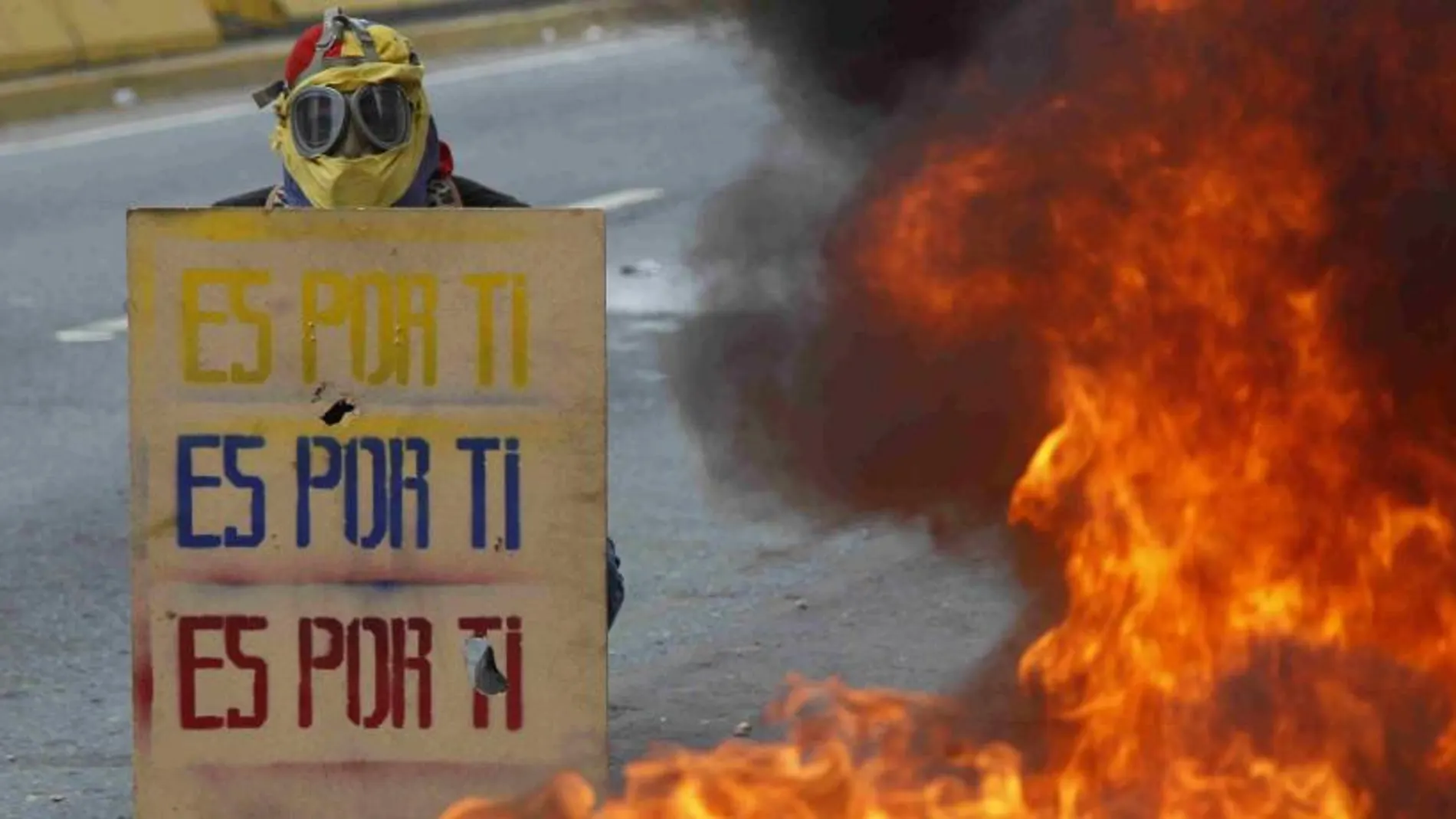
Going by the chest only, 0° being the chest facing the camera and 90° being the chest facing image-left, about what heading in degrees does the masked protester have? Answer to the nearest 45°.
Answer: approximately 0°

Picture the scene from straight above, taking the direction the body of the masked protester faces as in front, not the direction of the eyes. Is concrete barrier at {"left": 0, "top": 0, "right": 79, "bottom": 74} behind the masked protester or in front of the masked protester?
behind

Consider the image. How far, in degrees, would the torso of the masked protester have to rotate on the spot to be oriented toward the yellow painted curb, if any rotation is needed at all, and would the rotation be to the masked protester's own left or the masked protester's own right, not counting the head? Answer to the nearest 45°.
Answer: approximately 180°

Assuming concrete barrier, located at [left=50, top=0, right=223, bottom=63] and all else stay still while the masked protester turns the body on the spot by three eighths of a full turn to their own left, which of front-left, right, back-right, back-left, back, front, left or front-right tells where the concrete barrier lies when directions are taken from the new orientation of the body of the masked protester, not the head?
front-left
